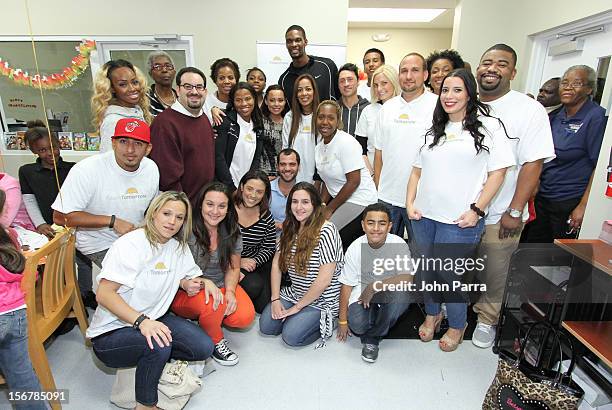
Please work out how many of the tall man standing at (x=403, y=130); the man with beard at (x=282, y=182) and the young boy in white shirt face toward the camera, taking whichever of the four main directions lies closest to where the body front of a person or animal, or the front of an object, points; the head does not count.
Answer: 3

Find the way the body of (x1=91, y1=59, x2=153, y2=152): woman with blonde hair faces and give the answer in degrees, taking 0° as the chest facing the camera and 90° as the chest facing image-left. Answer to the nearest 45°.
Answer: approximately 315°

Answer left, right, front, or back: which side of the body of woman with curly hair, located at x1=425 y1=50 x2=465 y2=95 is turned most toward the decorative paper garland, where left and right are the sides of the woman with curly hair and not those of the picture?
right

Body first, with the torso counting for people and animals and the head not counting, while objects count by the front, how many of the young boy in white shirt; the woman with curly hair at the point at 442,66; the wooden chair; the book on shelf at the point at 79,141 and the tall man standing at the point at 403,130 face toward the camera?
4

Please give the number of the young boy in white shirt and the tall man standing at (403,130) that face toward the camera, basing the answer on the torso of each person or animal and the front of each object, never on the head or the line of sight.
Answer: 2
